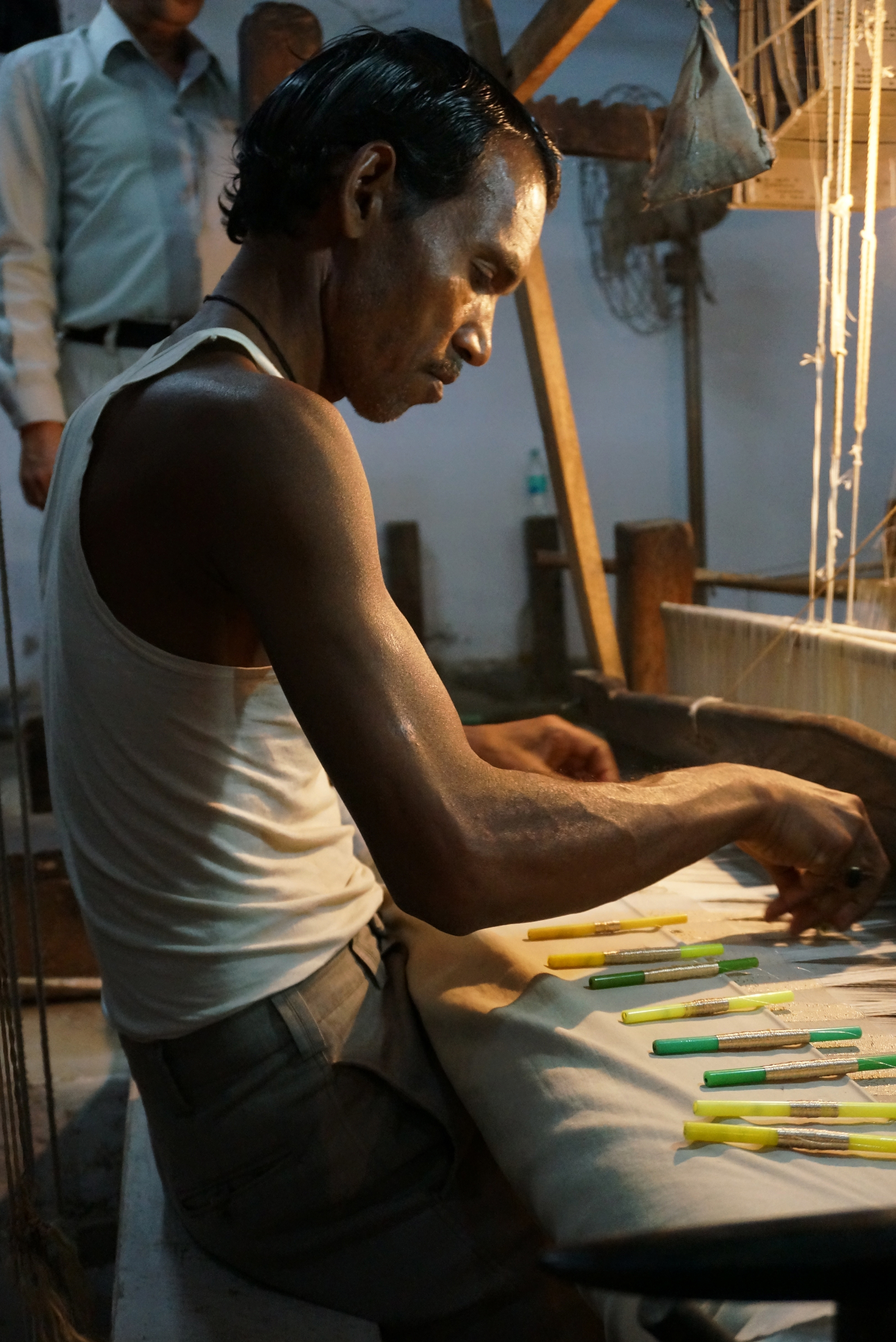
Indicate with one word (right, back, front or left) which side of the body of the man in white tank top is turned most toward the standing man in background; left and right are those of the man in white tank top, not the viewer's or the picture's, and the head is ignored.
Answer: left

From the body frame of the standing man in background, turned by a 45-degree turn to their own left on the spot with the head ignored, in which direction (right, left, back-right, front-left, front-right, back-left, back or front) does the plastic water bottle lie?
front-left

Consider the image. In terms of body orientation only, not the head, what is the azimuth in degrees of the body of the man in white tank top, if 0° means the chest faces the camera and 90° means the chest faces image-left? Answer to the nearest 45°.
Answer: approximately 270°

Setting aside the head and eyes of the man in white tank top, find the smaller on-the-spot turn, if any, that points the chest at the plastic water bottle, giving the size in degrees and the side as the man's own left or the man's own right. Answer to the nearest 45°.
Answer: approximately 90° to the man's own left

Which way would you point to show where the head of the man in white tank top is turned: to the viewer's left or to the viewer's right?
to the viewer's right

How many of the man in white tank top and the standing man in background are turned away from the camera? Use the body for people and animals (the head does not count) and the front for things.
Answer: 0
